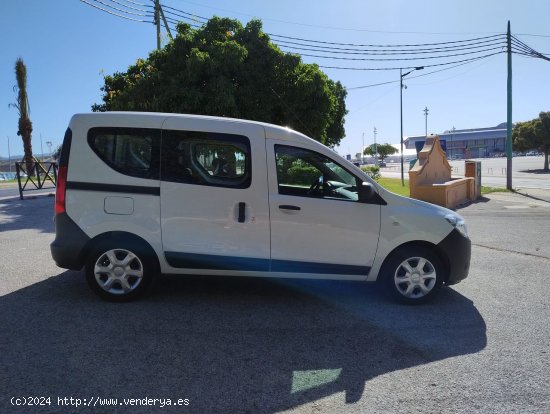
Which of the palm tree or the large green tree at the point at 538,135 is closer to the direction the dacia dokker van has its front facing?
the large green tree

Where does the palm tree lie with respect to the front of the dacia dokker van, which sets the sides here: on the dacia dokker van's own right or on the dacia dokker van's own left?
on the dacia dokker van's own left

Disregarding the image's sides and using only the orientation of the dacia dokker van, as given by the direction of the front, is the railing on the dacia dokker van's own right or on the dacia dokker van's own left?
on the dacia dokker van's own left

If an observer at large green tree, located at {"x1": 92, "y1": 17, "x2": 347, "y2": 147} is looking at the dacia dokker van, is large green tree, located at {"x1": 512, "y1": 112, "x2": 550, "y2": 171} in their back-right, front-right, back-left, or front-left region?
back-left

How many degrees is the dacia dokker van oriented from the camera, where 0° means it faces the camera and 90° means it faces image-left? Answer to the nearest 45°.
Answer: approximately 270°

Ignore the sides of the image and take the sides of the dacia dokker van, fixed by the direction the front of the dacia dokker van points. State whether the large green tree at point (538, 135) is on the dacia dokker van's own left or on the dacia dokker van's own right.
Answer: on the dacia dokker van's own left

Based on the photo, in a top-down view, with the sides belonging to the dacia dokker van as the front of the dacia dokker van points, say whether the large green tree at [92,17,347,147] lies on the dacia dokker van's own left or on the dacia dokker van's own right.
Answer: on the dacia dokker van's own left
